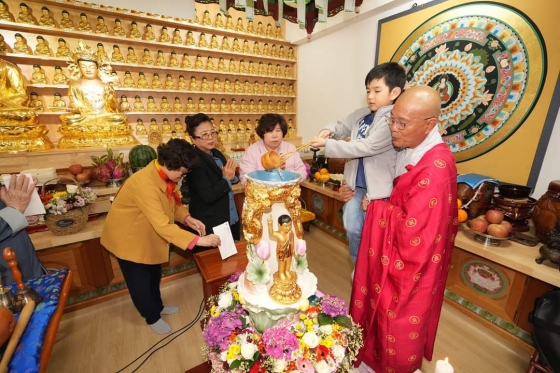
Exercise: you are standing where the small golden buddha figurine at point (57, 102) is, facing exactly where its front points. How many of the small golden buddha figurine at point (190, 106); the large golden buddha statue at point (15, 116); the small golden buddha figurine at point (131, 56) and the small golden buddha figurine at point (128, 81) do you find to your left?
3

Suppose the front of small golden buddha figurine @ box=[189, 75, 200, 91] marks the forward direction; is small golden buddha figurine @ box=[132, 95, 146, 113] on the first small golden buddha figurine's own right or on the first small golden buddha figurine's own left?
on the first small golden buddha figurine's own right

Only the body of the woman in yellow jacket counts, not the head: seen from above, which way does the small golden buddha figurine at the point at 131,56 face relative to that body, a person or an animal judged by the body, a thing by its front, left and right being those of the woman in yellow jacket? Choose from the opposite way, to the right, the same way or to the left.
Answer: to the right

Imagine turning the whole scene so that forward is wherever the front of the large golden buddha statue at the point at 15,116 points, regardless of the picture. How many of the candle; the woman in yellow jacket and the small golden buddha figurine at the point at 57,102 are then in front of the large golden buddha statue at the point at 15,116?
2

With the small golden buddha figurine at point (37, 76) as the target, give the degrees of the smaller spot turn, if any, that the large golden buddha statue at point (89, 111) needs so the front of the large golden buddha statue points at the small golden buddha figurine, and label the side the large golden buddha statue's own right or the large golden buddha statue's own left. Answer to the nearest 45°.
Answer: approximately 135° to the large golden buddha statue's own right

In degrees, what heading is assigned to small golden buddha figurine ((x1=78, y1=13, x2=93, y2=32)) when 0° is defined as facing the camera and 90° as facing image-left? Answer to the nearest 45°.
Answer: approximately 315°

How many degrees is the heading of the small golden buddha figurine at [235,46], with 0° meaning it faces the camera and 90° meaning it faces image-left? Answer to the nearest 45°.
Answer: approximately 0°

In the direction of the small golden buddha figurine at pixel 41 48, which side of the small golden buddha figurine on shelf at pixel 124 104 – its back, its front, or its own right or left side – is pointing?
right
